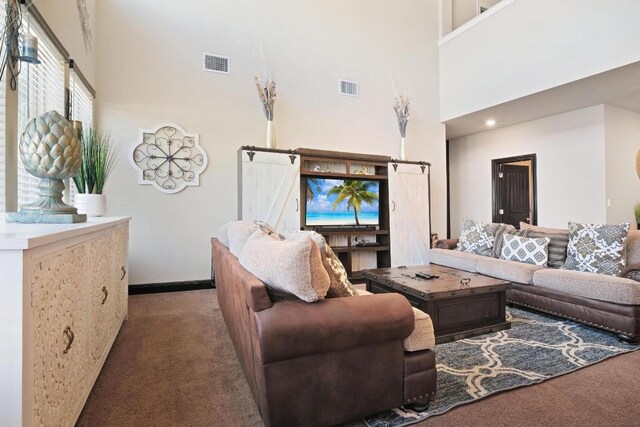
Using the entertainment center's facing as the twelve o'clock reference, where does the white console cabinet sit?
The white console cabinet is roughly at 2 o'clock from the entertainment center.

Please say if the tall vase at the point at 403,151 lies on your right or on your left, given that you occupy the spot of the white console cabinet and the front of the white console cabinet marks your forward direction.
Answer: on your left

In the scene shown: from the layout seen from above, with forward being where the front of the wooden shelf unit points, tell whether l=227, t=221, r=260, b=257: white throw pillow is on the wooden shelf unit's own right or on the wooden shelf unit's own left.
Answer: on the wooden shelf unit's own right

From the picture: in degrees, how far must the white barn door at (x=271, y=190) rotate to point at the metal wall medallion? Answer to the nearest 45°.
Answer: approximately 135° to its right

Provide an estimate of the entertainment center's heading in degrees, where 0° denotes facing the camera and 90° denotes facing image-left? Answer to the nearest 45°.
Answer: approximately 315°

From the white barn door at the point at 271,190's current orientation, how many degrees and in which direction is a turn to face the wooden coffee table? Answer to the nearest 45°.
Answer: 0° — it already faces it
